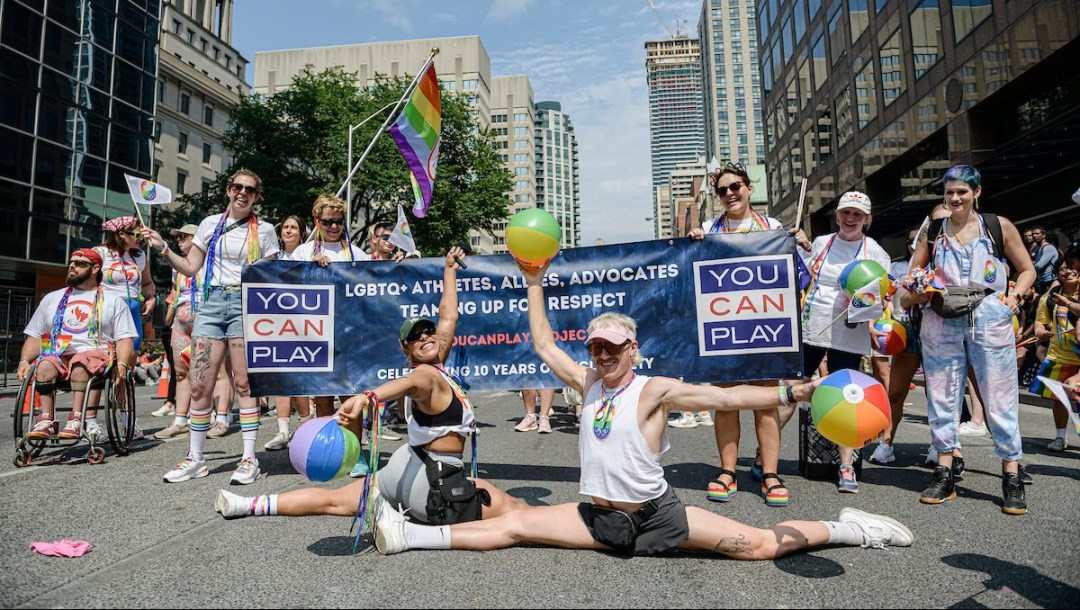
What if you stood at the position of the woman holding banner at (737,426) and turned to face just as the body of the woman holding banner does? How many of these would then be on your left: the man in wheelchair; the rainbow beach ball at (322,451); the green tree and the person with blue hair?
1

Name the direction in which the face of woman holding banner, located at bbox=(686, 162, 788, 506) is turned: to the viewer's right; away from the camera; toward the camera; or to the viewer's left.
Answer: toward the camera

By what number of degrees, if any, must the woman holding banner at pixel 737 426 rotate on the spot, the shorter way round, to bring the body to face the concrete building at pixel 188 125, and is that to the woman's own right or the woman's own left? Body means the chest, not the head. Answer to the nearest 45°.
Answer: approximately 135° to the woman's own right

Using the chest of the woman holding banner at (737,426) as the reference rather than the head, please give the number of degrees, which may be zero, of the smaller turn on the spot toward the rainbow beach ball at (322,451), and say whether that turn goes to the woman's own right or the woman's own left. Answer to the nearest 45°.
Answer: approximately 45° to the woman's own right

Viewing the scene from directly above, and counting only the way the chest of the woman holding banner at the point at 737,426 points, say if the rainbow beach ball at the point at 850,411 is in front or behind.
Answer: in front

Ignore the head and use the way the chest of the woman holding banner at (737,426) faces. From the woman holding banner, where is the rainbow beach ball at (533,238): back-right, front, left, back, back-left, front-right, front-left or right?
front-right

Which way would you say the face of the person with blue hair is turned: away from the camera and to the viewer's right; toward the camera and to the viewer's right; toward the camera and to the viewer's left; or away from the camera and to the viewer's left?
toward the camera and to the viewer's left

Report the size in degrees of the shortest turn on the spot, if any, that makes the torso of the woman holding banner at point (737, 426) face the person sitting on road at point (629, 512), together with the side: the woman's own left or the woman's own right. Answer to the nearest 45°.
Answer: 0° — they already face them

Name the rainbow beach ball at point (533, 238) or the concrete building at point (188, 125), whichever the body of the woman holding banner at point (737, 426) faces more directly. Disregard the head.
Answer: the rainbow beach ball

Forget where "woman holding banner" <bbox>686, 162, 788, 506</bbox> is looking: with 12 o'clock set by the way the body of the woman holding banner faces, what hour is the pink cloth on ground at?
The pink cloth on ground is roughly at 2 o'clock from the woman holding banner.

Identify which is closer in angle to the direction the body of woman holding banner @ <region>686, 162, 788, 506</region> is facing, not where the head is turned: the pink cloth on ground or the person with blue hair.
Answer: the pink cloth on ground

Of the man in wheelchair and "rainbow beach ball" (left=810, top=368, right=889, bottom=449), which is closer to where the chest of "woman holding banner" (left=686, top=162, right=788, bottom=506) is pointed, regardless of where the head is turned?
the rainbow beach ball

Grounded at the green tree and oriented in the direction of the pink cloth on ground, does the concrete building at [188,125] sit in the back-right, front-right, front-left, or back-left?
back-right

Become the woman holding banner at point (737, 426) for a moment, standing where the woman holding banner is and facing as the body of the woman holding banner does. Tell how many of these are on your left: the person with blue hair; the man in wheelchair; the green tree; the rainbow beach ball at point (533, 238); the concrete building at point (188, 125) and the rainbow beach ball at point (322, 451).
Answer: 1

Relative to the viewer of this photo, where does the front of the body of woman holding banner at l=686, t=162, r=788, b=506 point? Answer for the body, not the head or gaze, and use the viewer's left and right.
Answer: facing the viewer

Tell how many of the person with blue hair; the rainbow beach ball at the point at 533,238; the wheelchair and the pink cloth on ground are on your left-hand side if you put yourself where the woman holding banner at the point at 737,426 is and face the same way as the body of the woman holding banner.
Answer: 1

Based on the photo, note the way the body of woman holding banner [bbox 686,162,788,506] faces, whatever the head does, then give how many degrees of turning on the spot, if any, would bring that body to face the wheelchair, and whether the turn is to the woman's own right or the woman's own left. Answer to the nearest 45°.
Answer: approximately 90° to the woman's own right

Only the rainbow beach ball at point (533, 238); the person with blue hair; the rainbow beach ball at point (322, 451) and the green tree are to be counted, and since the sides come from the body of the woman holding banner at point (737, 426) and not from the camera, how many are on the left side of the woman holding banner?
1
